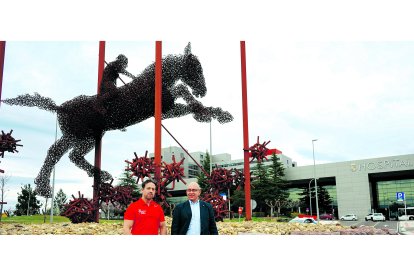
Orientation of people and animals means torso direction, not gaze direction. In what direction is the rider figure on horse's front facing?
to the viewer's right

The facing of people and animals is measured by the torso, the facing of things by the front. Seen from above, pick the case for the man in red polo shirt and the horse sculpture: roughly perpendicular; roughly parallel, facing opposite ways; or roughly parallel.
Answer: roughly perpendicular

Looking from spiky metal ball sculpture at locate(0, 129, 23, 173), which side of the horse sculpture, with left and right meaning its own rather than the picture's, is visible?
back

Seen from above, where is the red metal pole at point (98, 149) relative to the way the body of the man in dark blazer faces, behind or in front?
behind

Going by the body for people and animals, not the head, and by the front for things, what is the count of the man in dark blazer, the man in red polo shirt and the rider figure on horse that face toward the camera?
2

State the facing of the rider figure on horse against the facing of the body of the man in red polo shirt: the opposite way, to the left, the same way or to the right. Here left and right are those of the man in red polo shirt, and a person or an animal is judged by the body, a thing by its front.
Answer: to the left

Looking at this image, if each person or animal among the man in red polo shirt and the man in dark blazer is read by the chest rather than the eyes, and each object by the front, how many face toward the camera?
2

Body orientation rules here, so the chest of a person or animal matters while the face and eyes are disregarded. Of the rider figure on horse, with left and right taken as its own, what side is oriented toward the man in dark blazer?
right

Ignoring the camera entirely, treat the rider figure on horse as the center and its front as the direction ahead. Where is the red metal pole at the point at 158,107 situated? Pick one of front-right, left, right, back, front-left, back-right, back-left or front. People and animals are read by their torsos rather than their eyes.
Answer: front-right

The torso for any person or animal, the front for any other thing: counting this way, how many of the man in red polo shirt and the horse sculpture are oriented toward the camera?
1

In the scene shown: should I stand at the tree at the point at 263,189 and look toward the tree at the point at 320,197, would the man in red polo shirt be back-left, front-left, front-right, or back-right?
back-right

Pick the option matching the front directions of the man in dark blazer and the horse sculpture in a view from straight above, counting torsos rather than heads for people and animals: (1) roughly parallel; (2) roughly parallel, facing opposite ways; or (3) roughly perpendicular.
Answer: roughly perpendicular

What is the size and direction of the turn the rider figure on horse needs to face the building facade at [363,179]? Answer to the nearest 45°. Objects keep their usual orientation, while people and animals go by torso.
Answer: approximately 45° to its left

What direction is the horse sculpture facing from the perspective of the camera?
to the viewer's right
